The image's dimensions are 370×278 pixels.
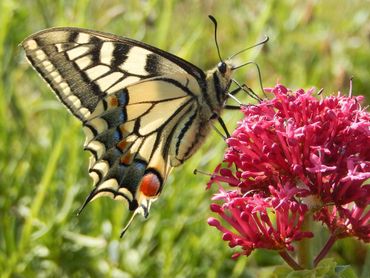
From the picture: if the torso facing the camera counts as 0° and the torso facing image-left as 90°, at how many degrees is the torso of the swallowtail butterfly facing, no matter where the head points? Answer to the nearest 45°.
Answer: approximately 270°
